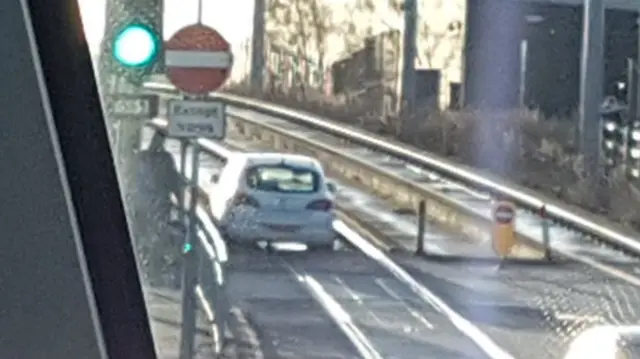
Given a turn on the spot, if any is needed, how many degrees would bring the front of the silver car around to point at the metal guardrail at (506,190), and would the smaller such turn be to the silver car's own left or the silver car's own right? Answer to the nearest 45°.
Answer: approximately 45° to the silver car's own right

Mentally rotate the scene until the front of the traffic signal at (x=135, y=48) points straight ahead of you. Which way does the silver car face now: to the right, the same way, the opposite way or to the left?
the opposite way

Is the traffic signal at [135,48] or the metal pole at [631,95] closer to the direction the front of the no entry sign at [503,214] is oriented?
the traffic signal

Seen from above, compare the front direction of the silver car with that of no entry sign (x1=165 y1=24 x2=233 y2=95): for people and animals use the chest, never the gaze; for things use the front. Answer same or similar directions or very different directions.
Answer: very different directions

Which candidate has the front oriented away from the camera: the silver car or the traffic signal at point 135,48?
the silver car

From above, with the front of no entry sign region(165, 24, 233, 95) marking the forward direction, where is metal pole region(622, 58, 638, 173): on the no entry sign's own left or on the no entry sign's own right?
on the no entry sign's own left

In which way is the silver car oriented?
away from the camera

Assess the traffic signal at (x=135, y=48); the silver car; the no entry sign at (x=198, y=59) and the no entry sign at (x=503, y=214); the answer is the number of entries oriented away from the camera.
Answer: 1

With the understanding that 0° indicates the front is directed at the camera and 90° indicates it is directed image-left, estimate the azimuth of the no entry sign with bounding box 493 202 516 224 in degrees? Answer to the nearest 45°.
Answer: approximately 0°

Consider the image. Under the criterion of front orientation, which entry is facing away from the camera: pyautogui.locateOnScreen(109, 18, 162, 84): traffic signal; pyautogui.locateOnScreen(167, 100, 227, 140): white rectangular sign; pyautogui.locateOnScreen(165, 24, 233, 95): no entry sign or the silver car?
the silver car
